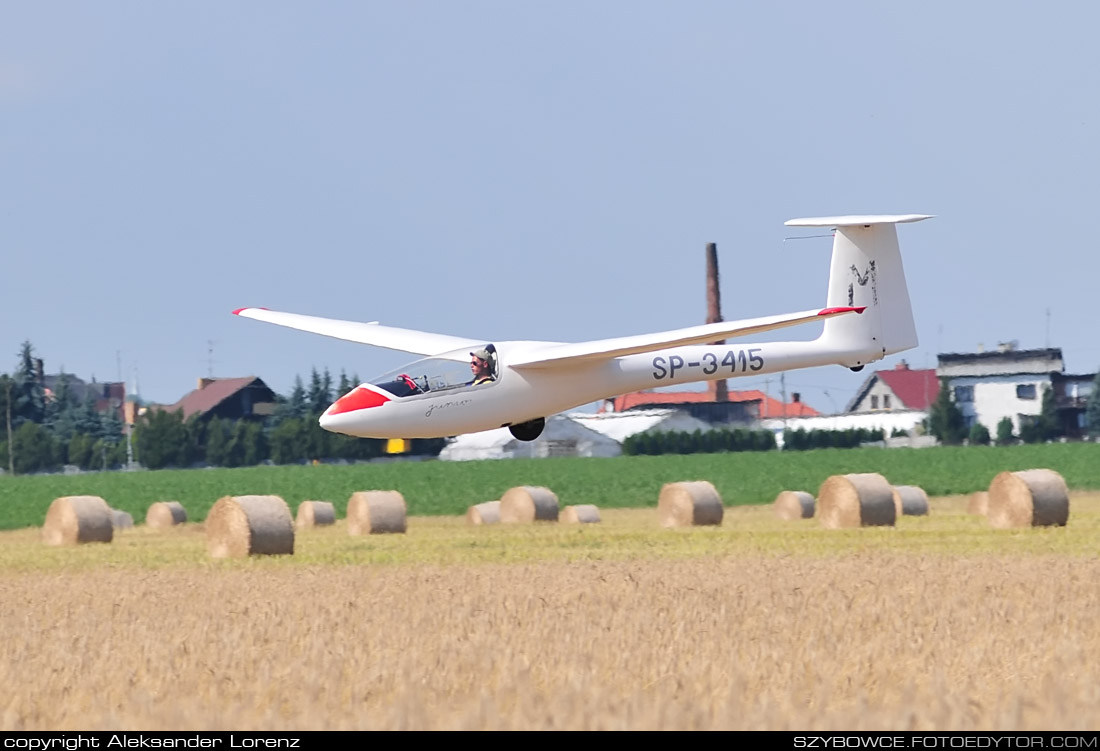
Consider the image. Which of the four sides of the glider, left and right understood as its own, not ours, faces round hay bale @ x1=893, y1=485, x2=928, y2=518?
right

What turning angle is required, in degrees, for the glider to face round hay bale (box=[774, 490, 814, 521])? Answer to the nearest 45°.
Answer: approximately 135° to its right

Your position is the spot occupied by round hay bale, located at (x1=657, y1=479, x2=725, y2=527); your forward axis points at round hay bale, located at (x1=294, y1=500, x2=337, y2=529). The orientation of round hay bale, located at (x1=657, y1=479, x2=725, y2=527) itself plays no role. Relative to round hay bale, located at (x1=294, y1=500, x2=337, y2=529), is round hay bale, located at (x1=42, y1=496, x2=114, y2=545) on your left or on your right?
left

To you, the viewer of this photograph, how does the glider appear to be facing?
facing the viewer and to the left of the viewer

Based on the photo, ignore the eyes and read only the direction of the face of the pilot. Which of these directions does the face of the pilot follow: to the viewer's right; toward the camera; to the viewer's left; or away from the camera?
to the viewer's left

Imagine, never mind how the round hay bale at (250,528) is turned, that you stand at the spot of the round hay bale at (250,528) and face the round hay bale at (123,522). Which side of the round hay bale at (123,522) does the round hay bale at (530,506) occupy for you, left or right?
right
